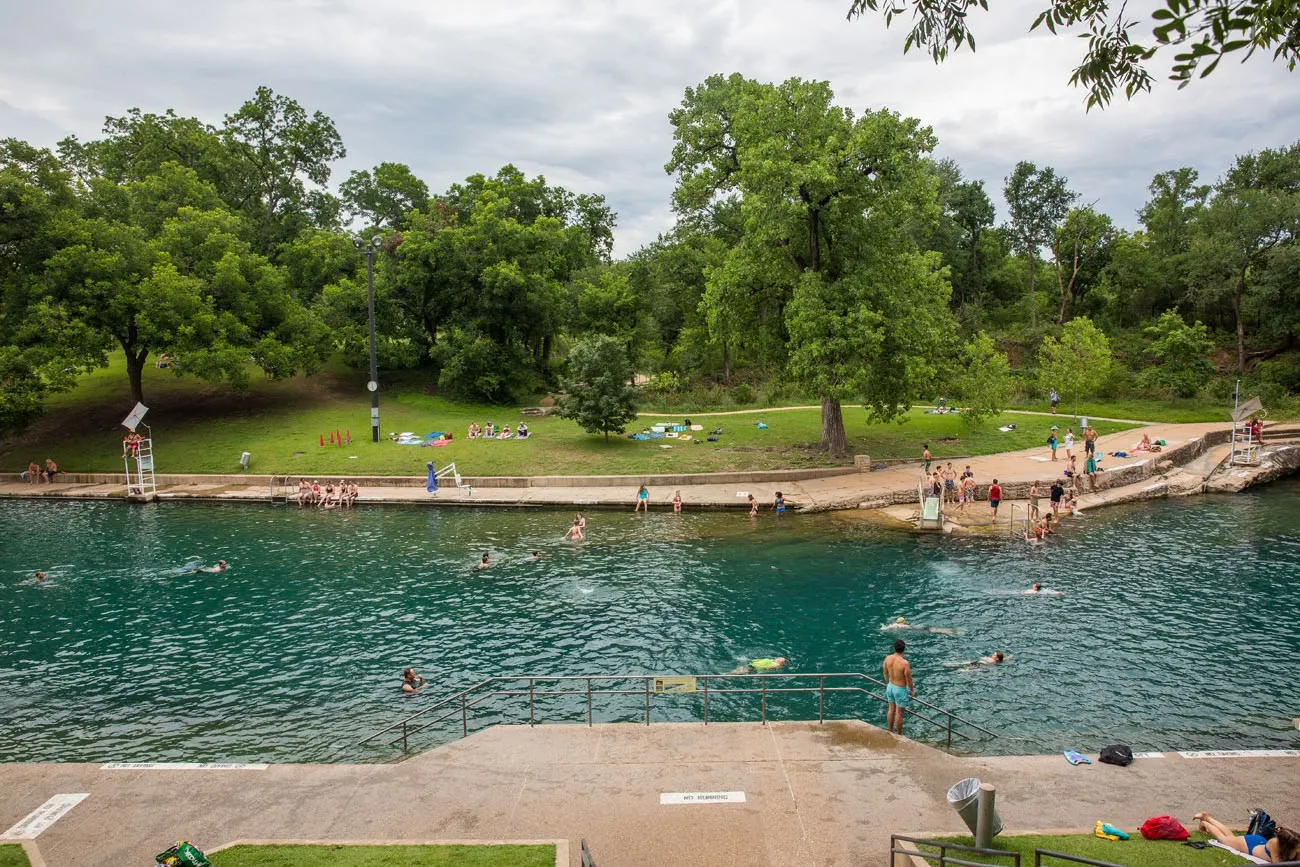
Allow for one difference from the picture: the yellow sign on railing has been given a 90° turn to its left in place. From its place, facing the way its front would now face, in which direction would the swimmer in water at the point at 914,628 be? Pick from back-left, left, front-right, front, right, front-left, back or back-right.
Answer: front-left

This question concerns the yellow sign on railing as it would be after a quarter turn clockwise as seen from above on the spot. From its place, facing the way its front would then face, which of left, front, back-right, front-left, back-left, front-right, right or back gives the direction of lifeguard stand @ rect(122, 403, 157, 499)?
front-right

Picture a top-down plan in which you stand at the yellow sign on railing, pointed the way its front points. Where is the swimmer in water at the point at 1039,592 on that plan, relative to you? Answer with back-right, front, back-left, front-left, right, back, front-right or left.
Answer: back-left

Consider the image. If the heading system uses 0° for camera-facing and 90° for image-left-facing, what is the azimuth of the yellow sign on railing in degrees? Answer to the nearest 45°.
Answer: approximately 0°

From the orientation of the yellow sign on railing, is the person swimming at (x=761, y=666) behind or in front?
behind

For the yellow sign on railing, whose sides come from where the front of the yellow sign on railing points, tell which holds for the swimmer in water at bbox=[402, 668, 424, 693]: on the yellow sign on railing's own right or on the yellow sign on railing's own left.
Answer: on the yellow sign on railing's own right

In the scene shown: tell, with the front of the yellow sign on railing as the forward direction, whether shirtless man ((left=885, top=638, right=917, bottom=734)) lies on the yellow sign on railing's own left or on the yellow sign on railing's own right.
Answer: on the yellow sign on railing's own left

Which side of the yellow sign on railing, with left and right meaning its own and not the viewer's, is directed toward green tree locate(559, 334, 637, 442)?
back

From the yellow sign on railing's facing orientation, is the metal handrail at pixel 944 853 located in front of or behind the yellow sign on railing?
in front

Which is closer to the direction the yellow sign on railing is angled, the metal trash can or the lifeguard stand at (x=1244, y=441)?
the metal trash can

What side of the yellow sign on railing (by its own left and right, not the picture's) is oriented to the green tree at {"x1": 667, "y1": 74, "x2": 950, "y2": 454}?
back
